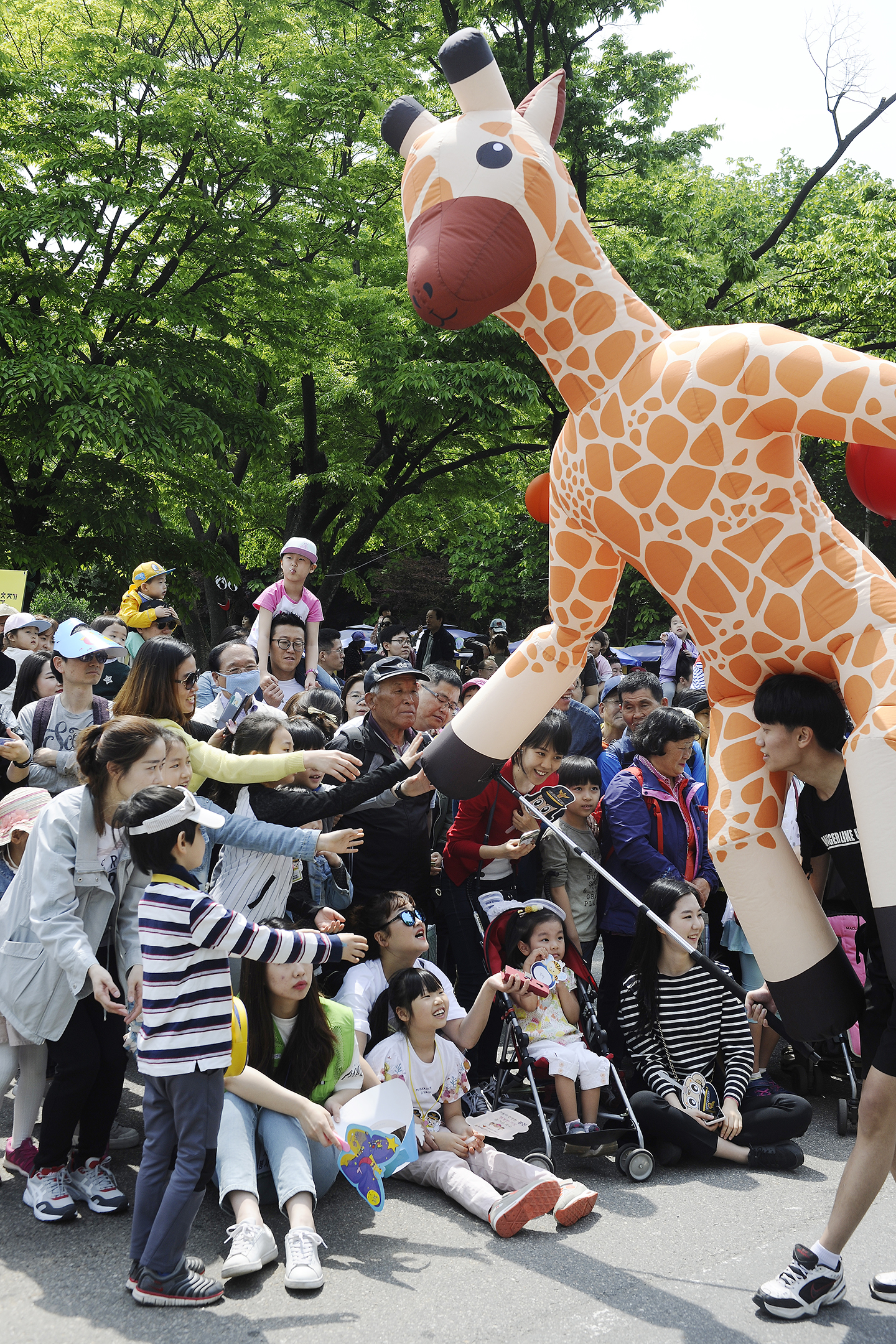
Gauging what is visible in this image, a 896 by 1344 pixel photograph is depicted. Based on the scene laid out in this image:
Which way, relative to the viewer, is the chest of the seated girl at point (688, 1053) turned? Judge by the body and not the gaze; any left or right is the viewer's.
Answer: facing the viewer and to the right of the viewer

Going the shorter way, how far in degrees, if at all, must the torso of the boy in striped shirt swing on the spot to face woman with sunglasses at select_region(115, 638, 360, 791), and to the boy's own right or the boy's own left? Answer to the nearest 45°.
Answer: approximately 90° to the boy's own left

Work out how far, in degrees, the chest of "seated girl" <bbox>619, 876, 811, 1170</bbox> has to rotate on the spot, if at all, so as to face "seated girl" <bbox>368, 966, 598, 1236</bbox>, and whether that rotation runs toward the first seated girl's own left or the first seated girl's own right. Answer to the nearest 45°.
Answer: approximately 90° to the first seated girl's own right

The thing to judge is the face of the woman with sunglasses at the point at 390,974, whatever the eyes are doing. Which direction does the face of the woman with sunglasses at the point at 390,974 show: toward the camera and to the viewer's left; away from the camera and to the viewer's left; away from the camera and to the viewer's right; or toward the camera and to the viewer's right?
toward the camera and to the viewer's right

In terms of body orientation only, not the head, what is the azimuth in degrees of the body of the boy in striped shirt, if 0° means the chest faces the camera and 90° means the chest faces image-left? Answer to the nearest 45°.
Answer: approximately 270°

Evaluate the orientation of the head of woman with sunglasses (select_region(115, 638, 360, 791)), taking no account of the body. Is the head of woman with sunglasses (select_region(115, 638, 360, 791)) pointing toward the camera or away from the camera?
toward the camera

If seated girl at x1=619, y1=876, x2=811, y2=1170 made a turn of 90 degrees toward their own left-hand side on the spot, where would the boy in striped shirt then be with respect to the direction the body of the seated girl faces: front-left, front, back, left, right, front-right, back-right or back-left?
back

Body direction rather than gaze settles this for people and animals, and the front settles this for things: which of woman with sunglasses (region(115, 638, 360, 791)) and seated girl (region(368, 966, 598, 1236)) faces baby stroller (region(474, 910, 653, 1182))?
the woman with sunglasses

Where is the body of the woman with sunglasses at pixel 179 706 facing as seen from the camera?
to the viewer's right

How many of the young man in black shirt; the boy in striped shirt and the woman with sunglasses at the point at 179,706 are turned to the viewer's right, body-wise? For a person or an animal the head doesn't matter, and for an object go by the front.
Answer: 2

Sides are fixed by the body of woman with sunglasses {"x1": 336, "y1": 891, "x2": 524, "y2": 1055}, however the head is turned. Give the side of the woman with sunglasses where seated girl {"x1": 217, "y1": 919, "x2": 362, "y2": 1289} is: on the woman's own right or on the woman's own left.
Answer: on the woman's own right

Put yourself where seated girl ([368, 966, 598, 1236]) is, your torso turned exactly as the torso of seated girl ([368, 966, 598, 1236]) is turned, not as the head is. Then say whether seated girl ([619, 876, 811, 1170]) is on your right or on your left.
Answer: on your left

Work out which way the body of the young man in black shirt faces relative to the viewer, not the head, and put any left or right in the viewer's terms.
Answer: facing to the left of the viewer

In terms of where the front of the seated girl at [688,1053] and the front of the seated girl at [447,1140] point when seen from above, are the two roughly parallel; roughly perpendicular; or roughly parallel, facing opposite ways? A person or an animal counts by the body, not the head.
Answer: roughly parallel
